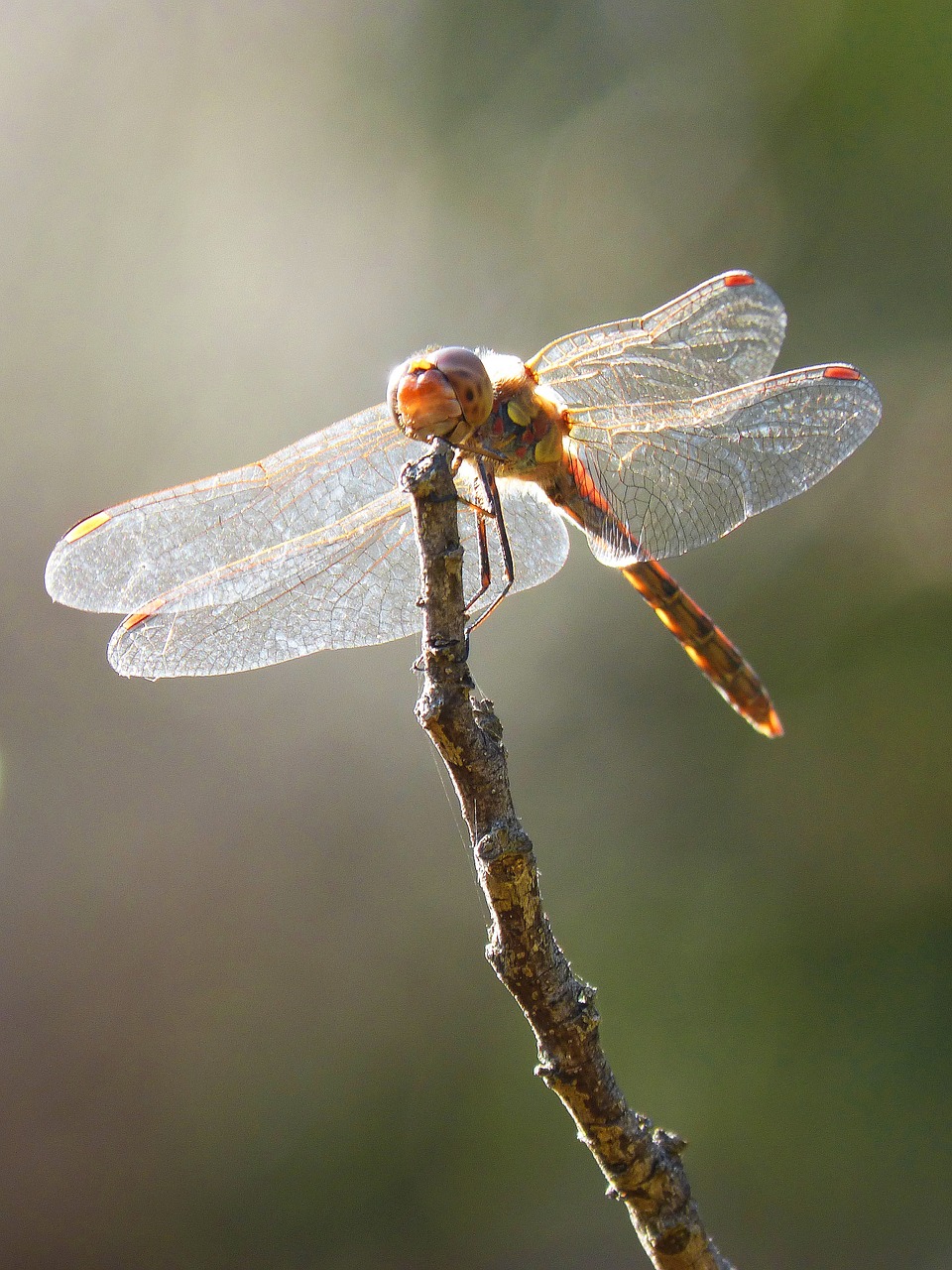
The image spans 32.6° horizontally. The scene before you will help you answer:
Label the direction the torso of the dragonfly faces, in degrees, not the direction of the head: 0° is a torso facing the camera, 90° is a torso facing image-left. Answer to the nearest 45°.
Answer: approximately 45°
